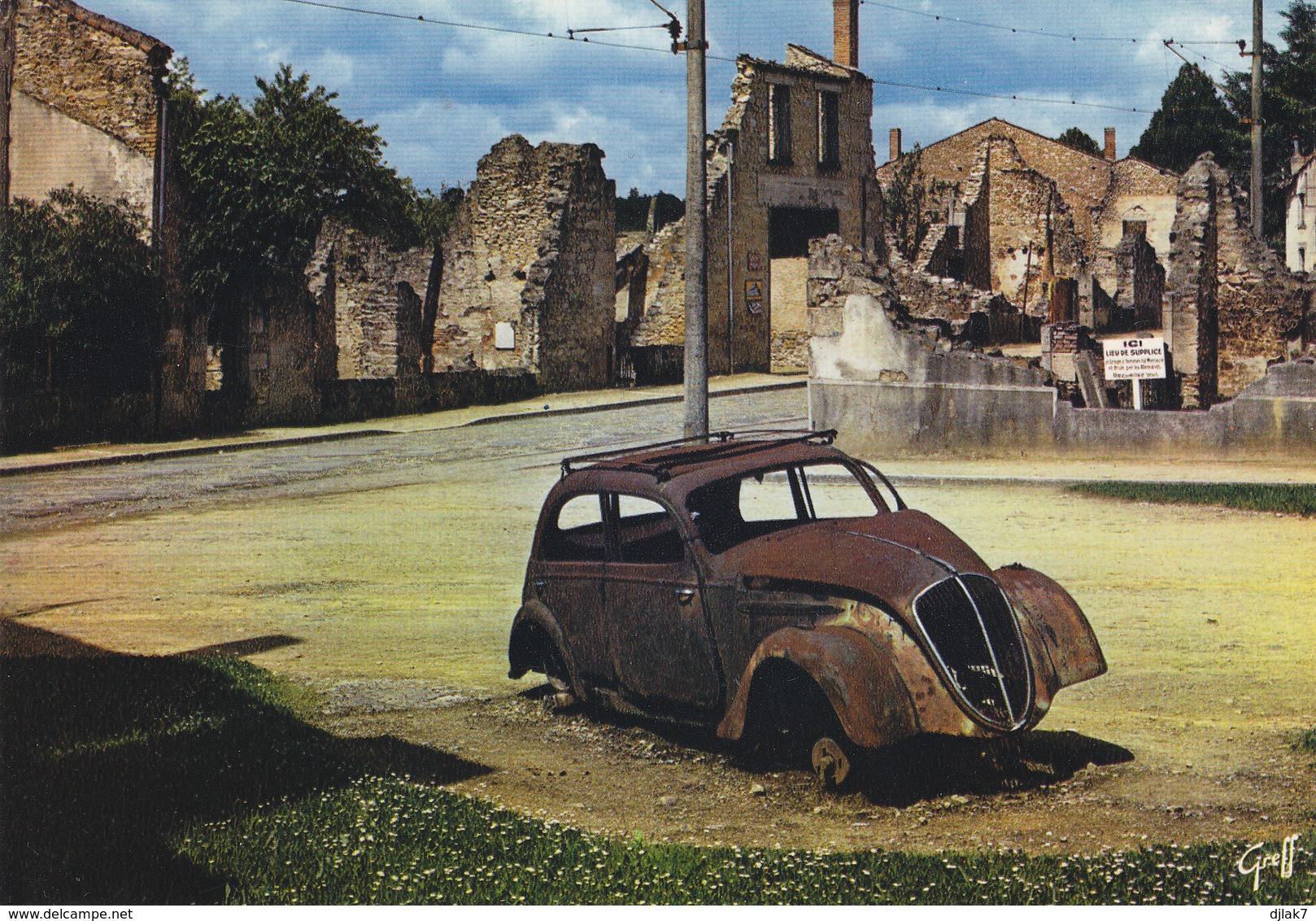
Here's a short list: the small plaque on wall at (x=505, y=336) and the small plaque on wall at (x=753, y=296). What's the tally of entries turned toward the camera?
2

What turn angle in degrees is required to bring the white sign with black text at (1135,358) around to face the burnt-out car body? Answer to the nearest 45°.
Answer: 0° — it already faces it

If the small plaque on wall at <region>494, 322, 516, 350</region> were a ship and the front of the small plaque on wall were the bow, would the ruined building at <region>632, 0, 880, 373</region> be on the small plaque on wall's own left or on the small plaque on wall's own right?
on the small plaque on wall's own left

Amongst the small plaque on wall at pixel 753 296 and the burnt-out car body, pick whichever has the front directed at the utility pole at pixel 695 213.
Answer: the small plaque on wall

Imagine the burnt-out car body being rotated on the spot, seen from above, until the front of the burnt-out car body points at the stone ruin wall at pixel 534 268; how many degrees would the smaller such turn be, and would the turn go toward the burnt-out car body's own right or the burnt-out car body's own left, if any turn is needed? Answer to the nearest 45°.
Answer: approximately 135° to the burnt-out car body's own left

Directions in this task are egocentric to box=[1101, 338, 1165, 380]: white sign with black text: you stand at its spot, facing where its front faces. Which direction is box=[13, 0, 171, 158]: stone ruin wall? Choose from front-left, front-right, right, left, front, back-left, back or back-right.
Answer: right

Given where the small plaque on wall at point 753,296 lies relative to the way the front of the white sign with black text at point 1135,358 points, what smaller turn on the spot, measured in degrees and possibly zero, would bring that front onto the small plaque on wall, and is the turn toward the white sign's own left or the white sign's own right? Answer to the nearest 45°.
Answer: approximately 135° to the white sign's own right

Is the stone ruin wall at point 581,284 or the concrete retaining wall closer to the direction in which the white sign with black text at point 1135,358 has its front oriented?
the concrete retaining wall
